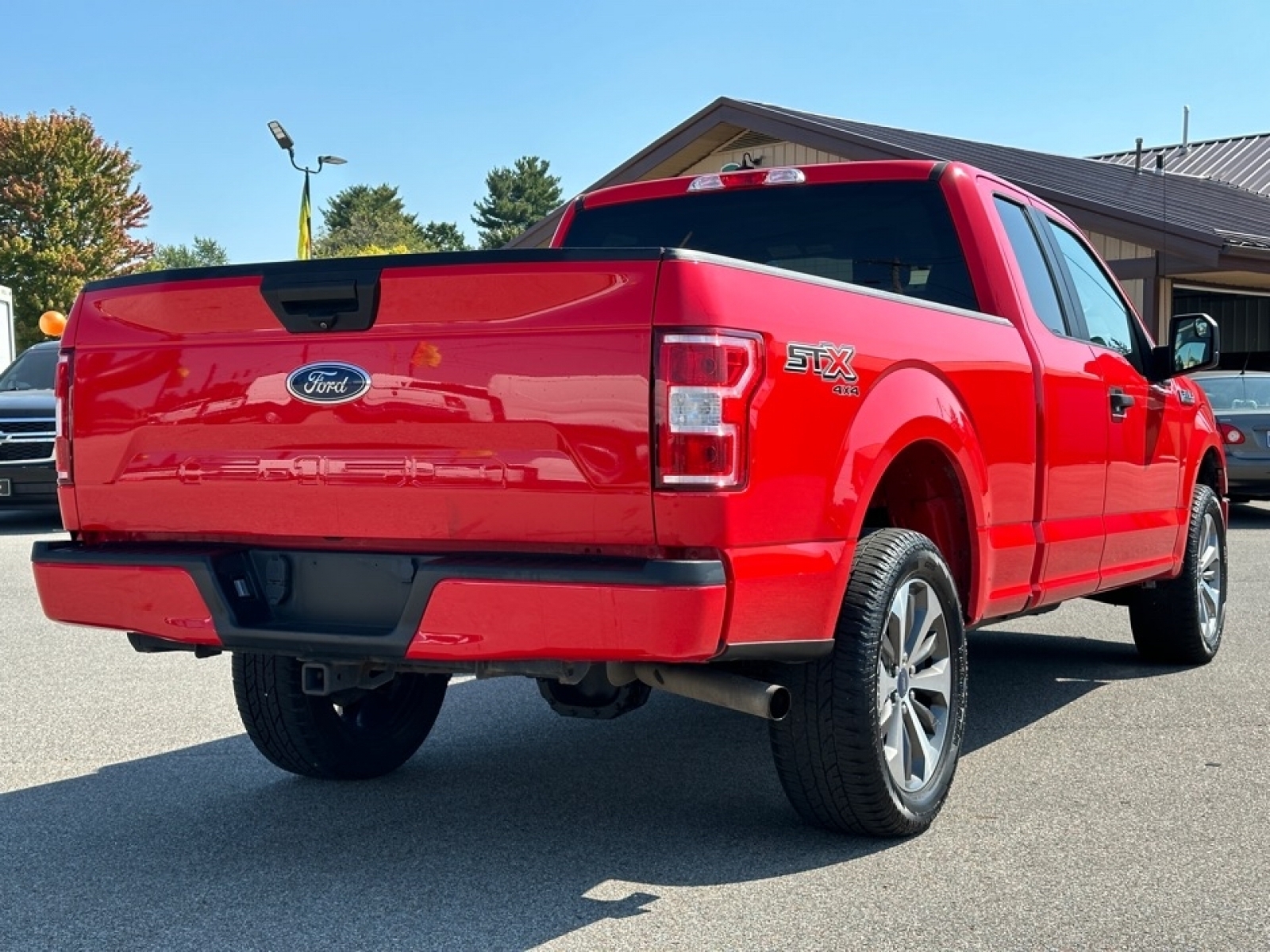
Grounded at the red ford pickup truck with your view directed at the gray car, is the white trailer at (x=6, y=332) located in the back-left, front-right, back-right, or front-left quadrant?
front-left

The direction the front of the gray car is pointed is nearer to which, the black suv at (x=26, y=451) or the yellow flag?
the yellow flag

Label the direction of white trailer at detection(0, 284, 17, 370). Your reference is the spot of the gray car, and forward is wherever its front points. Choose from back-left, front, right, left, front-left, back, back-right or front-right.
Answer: left

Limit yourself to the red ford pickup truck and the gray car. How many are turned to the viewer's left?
0

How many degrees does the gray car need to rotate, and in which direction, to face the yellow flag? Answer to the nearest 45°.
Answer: approximately 90° to its left

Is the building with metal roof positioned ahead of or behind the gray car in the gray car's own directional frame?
ahead

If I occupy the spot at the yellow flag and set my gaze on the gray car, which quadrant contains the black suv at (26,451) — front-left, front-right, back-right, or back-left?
front-right

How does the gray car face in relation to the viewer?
away from the camera

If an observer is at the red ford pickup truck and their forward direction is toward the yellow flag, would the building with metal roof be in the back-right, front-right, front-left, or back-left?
front-right

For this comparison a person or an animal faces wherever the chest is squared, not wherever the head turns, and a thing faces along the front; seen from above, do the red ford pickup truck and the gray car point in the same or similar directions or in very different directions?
same or similar directions

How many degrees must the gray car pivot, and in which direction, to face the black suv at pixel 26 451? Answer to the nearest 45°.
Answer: approximately 135° to its left

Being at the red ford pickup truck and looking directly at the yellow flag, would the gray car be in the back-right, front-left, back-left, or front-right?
front-right

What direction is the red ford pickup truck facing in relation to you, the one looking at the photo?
facing away from the viewer and to the right of the viewer

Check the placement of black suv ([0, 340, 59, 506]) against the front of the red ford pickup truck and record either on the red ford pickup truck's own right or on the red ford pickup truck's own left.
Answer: on the red ford pickup truck's own left

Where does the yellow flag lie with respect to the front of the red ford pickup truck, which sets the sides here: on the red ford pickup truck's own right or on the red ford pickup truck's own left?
on the red ford pickup truck's own left
